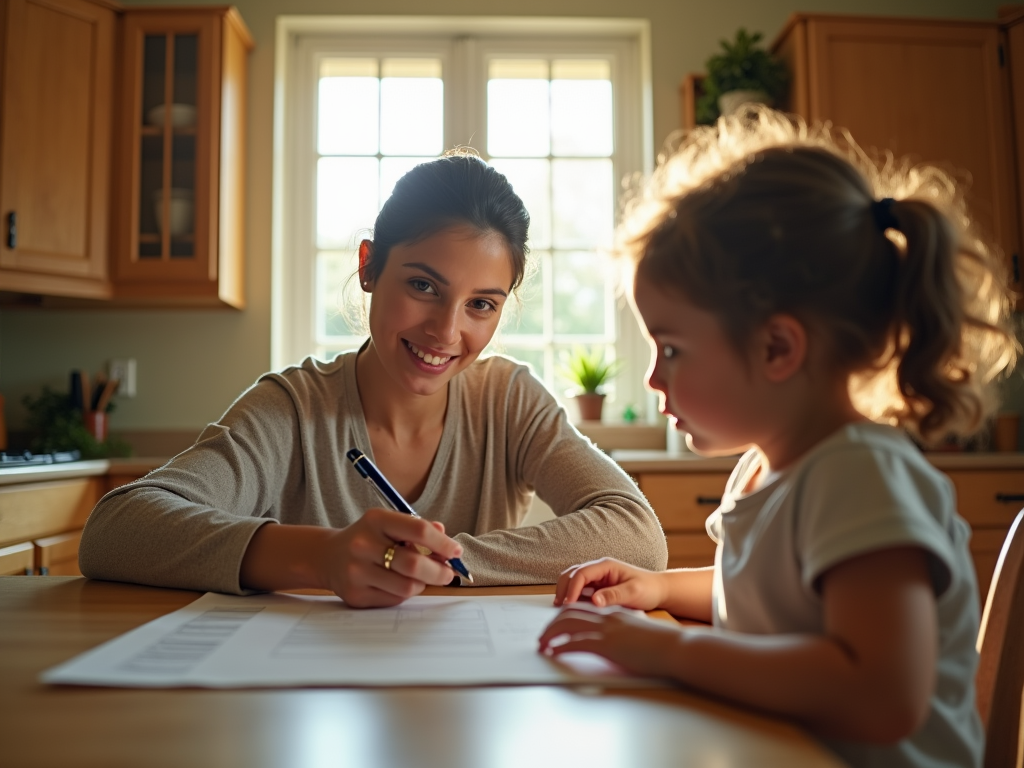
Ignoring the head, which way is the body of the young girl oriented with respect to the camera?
to the viewer's left

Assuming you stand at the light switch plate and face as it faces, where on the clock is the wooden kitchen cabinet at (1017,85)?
The wooden kitchen cabinet is roughly at 10 o'clock from the light switch plate.

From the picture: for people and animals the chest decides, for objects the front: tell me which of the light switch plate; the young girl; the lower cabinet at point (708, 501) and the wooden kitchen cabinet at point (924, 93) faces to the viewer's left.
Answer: the young girl

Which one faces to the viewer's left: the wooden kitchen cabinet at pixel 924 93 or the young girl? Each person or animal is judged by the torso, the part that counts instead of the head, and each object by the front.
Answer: the young girl

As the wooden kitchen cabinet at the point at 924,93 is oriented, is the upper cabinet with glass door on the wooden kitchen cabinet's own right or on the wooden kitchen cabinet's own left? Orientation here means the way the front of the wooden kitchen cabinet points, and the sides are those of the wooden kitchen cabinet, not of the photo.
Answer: on the wooden kitchen cabinet's own right

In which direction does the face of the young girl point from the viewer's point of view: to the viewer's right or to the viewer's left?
to the viewer's left

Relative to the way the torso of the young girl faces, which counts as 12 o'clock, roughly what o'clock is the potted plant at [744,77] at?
The potted plant is roughly at 3 o'clock from the young girl.

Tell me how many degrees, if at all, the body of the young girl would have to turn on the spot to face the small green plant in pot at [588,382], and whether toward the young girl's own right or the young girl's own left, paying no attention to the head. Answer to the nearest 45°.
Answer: approximately 90° to the young girl's own right

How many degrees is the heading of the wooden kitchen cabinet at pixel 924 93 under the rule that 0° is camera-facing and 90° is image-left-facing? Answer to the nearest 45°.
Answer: approximately 0°

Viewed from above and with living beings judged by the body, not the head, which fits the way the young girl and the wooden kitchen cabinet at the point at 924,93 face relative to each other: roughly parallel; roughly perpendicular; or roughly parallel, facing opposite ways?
roughly perpendicular

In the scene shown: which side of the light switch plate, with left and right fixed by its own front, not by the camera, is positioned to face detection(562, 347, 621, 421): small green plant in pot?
left
